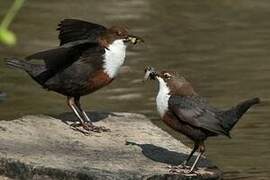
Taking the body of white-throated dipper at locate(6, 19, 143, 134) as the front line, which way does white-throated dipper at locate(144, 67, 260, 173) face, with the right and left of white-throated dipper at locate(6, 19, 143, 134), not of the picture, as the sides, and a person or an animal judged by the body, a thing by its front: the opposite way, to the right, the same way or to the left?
the opposite way

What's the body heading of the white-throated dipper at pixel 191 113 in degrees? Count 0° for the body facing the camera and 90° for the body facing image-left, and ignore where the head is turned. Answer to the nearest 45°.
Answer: approximately 90°

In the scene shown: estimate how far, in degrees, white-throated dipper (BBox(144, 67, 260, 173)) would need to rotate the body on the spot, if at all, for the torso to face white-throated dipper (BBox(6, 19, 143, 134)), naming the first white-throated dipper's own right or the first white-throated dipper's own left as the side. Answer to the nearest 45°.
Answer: approximately 45° to the first white-throated dipper's own right

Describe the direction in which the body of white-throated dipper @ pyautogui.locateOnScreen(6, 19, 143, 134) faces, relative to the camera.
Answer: to the viewer's right

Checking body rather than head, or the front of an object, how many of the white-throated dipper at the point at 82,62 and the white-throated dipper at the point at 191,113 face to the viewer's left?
1
